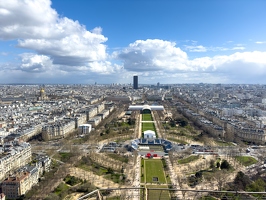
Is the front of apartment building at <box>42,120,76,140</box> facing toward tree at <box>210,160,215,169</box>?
yes

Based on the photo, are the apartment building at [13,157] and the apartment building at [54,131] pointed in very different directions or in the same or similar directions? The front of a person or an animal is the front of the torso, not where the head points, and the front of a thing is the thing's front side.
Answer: same or similar directions

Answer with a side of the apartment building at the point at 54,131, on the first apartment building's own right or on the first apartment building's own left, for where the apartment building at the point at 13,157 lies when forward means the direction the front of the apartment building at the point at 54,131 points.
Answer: on the first apartment building's own right

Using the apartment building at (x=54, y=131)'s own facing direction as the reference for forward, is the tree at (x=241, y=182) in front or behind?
in front

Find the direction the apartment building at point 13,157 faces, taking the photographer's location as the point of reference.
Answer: facing the viewer and to the right of the viewer

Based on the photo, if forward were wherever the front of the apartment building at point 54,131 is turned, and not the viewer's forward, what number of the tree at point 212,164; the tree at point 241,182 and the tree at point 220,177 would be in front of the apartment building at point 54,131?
3

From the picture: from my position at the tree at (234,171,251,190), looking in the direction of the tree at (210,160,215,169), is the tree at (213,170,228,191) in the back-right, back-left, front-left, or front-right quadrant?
front-left

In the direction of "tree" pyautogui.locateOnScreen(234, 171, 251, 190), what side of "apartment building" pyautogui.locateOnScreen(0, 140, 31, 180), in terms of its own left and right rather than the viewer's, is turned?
front

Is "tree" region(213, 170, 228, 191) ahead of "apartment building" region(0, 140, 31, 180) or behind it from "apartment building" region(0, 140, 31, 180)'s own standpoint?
ahead

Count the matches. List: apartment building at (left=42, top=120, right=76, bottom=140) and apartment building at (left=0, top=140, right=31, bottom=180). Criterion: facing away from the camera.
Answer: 0

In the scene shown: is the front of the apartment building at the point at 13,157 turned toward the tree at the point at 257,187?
yes
